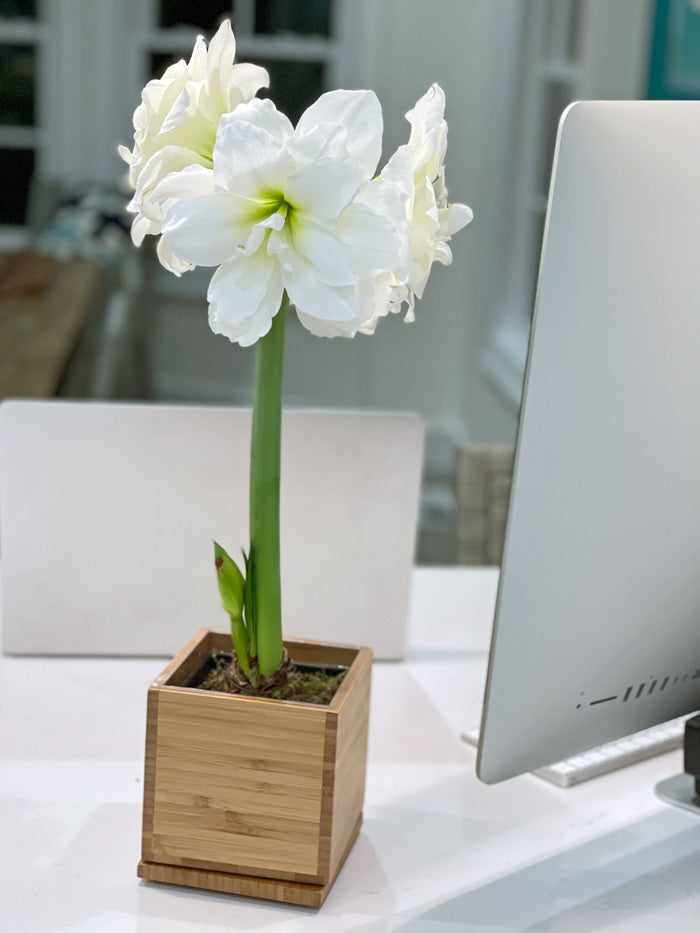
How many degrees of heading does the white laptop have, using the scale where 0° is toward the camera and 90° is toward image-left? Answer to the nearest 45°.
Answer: approximately 180°

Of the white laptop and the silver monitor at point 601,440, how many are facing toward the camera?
0

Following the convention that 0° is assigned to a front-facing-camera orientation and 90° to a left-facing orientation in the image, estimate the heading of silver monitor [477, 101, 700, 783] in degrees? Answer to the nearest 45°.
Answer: approximately 135°

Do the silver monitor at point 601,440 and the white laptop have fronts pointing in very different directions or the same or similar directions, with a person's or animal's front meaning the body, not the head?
same or similar directions
